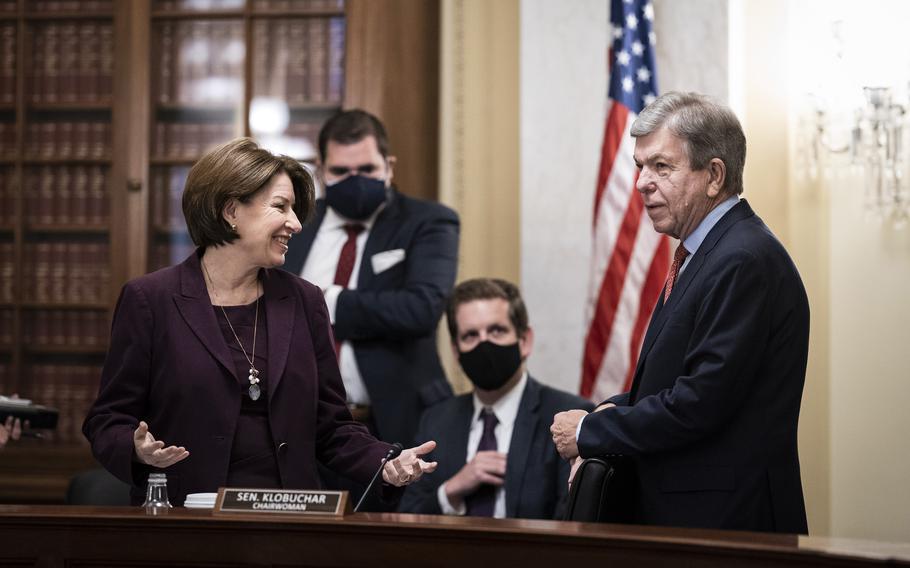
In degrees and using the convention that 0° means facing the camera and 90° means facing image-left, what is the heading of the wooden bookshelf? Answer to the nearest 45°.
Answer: approximately 0°

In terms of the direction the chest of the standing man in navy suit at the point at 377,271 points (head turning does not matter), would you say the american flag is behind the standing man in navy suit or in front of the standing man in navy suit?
behind

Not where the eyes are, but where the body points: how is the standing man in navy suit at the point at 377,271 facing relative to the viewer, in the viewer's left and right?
facing the viewer and to the left of the viewer

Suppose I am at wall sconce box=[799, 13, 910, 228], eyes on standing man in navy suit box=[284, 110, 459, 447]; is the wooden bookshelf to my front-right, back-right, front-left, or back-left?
front-right

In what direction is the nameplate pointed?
toward the camera

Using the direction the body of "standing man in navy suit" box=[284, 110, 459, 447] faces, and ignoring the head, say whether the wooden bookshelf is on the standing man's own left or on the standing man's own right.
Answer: on the standing man's own right

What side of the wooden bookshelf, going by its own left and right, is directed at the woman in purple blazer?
front

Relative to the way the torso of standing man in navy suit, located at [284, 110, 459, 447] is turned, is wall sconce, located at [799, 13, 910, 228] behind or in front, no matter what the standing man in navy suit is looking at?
behind

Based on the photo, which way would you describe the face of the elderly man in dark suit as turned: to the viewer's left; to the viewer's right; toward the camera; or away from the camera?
to the viewer's left

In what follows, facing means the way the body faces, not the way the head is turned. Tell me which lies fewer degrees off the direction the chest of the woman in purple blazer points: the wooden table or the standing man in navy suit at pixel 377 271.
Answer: the wooden table

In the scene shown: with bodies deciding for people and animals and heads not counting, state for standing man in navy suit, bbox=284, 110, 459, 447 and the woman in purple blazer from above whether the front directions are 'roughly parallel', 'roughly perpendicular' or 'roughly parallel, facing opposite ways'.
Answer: roughly perpendicular

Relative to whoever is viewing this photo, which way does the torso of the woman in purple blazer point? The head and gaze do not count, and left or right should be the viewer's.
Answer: facing the viewer and to the right of the viewer

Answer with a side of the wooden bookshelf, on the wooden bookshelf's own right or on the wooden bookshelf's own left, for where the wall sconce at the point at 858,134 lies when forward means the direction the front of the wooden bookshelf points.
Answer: on the wooden bookshelf's own left

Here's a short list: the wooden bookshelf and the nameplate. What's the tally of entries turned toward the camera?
2

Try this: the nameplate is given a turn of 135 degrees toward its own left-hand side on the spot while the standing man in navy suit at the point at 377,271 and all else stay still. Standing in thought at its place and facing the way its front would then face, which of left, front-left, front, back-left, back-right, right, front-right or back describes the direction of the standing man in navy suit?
front-left
